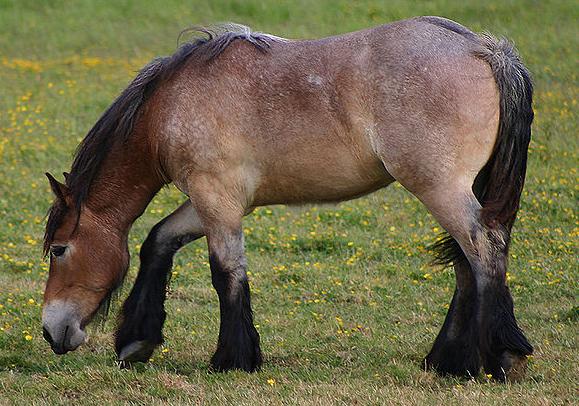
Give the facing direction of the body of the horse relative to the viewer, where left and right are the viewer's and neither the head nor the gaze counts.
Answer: facing to the left of the viewer
